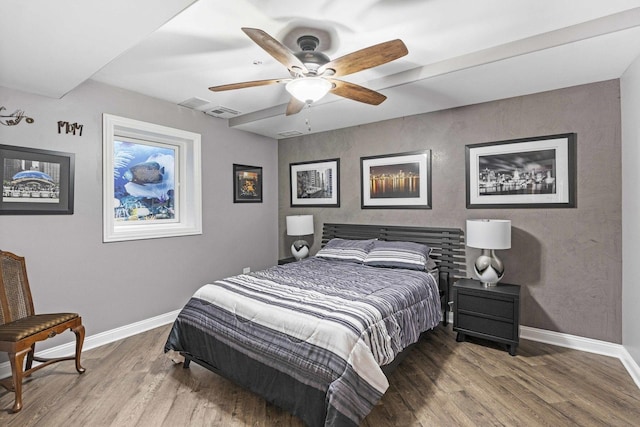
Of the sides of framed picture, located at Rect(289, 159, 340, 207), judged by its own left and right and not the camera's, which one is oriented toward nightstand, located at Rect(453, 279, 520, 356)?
left

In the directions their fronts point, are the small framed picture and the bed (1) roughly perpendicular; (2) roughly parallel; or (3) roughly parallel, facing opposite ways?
roughly perpendicular

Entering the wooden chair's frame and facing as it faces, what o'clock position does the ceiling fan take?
The ceiling fan is roughly at 12 o'clock from the wooden chair.

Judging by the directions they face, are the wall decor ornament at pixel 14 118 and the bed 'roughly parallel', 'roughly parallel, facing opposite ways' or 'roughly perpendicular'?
roughly perpendicular

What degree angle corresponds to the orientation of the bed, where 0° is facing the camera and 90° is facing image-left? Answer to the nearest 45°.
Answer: approximately 45°

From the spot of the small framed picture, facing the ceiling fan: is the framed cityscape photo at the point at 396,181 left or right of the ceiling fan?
left
